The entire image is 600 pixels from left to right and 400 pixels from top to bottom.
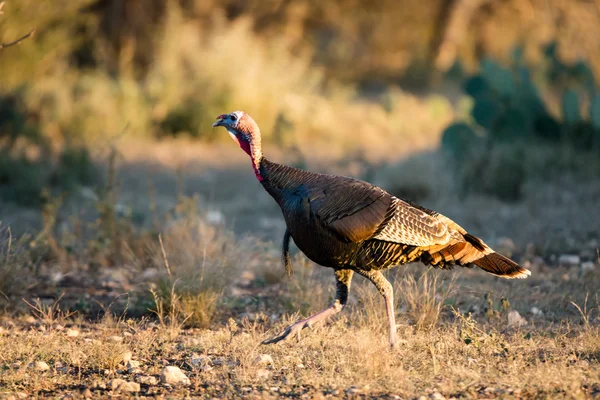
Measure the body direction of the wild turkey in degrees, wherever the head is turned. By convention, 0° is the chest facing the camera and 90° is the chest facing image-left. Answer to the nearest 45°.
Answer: approximately 90°

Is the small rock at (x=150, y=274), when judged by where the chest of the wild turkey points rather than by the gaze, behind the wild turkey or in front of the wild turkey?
in front

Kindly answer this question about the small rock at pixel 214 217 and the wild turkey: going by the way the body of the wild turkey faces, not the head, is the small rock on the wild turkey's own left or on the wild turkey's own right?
on the wild turkey's own right

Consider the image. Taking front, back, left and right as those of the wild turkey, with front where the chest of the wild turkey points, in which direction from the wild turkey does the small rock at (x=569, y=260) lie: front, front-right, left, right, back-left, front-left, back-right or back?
back-right

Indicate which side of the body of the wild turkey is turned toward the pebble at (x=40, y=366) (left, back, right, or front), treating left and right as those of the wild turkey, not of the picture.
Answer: front

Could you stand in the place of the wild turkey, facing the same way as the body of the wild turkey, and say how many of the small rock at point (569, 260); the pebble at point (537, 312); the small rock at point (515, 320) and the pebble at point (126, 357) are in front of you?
1

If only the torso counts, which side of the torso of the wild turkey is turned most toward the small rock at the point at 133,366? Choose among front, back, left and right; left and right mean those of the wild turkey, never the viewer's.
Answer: front

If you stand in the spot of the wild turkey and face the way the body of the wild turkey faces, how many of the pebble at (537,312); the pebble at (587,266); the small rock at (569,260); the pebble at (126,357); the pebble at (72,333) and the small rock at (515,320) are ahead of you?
2

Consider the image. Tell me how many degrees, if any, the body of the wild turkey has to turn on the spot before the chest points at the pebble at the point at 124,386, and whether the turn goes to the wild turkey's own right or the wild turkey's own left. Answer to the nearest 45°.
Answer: approximately 45° to the wild turkey's own left

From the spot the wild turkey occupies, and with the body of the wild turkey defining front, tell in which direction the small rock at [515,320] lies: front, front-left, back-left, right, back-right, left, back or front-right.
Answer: back-right

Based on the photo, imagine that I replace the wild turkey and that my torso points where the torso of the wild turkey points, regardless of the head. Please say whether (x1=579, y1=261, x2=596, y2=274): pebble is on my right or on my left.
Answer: on my right

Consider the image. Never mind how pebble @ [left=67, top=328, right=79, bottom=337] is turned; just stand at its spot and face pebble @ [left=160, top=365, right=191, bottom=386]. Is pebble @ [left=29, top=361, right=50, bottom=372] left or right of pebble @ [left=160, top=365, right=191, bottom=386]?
right

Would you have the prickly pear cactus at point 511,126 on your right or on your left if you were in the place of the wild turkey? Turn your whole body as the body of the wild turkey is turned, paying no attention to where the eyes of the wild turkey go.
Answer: on your right

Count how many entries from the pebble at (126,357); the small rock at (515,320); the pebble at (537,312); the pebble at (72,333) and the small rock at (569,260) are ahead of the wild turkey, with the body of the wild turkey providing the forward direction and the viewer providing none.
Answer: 2

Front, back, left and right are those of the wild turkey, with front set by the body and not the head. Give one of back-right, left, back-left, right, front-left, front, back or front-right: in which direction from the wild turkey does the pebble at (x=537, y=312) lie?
back-right

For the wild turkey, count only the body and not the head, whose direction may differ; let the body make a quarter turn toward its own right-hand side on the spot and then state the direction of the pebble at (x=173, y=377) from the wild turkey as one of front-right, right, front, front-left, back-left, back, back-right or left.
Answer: back-left

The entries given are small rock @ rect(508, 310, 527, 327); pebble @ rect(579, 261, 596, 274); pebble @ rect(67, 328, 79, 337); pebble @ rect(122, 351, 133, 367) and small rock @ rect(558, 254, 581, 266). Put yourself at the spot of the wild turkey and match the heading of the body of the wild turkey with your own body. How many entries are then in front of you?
2
